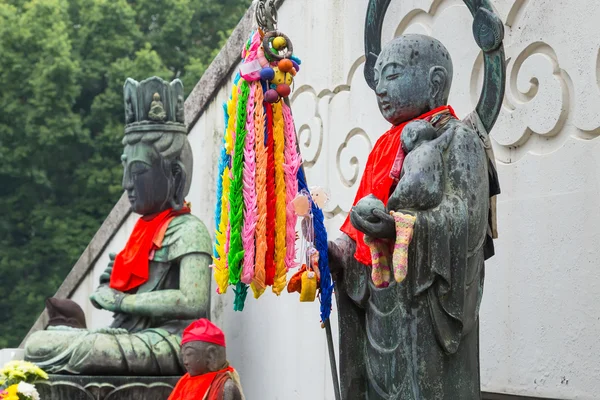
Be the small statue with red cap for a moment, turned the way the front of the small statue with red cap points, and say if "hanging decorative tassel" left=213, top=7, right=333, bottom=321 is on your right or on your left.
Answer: on your left

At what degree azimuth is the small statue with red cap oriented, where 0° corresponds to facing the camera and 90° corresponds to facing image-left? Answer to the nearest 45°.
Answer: approximately 45°

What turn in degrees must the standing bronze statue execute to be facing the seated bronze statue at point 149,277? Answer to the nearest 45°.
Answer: approximately 90° to its right

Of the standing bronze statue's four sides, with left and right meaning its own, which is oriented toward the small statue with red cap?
right

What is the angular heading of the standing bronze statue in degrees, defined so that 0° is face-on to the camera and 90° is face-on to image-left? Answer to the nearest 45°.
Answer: approximately 45°

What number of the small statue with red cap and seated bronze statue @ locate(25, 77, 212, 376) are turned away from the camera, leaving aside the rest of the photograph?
0

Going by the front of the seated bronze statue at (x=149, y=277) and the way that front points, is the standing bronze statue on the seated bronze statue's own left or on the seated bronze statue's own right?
on the seated bronze statue's own left

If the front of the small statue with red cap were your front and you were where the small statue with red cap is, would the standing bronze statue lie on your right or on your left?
on your left
